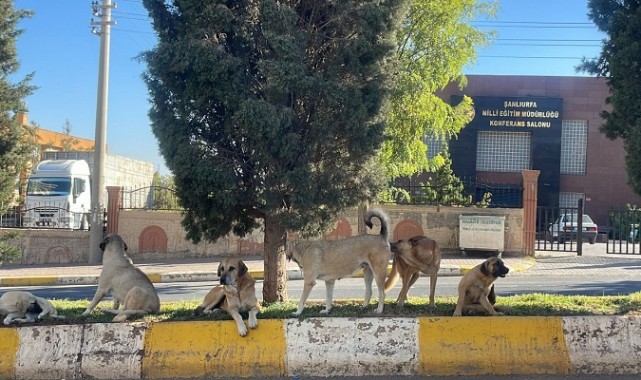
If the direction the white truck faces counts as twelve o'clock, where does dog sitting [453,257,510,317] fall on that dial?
The dog sitting is roughly at 10 o'clock from the white truck.

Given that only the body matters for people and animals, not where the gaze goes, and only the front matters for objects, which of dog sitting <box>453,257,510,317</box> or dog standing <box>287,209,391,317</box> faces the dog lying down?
the dog standing

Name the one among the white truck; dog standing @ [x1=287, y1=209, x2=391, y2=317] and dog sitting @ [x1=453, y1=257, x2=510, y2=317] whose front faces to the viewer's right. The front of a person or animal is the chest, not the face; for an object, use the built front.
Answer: the dog sitting

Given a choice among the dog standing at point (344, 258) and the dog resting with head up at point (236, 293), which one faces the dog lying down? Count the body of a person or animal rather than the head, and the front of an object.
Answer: the dog standing

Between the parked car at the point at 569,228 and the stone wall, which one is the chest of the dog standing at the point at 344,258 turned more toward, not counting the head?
the stone wall

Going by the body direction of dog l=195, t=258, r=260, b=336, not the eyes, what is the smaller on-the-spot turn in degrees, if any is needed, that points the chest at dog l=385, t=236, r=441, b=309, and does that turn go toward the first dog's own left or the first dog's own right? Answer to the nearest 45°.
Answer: approximately 45° to the first dog's own left

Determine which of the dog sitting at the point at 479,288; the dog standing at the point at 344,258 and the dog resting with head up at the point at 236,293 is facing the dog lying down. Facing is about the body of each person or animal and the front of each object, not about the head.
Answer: the dog standing

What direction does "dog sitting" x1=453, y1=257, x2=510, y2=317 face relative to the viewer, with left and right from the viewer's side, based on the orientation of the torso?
facing to the right of the viewer

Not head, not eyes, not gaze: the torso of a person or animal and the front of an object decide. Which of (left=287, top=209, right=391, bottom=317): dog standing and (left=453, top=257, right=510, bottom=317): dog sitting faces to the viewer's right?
the dog sitting

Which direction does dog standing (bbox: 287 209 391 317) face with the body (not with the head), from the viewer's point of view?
to the viewer's left

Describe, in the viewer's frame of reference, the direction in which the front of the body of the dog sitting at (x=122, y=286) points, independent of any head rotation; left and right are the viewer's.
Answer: facing away from the viewer and to the left of the viewer
